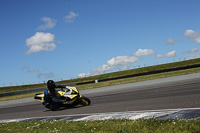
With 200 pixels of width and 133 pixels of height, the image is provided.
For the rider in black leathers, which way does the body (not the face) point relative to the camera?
to the viewer's right
